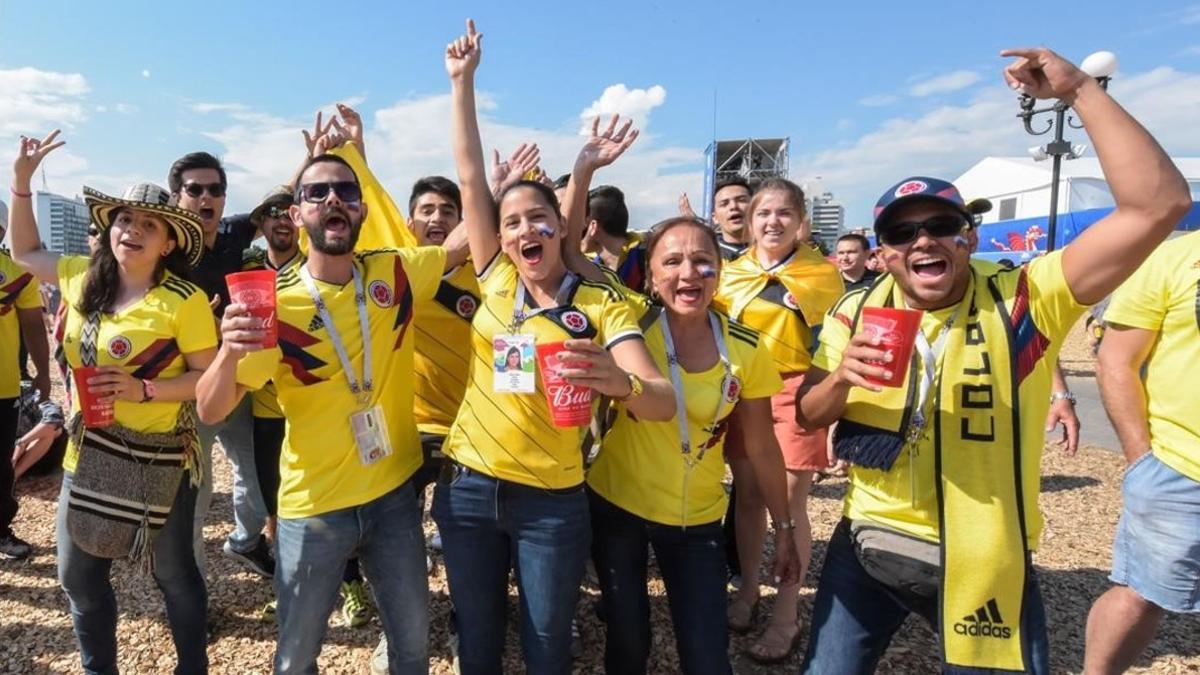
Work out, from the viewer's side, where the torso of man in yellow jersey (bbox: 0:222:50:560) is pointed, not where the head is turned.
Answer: toward the camera

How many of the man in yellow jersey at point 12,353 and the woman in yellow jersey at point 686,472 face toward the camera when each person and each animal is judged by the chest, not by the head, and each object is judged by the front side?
2

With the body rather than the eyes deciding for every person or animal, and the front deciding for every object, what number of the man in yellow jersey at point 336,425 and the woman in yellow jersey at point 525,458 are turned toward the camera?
2

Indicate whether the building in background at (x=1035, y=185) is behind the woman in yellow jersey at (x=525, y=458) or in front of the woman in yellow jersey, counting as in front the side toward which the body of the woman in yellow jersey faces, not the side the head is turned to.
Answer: behind

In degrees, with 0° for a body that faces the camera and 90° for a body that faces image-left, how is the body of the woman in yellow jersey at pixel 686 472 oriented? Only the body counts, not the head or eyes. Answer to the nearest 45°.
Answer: approximately 0°

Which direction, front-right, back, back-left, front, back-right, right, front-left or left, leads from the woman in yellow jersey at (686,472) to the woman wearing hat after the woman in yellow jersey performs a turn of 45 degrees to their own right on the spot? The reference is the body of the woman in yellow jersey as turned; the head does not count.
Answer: front-right

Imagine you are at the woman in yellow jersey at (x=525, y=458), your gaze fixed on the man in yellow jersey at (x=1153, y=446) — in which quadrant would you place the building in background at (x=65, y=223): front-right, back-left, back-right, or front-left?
back-left

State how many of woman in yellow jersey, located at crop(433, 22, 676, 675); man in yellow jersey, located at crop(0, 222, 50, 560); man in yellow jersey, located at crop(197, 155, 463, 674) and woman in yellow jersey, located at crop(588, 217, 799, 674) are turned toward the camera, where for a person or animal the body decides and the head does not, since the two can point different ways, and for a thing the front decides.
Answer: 4

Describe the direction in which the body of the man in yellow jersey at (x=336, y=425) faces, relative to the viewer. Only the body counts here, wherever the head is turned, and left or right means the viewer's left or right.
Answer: facing the viewer
